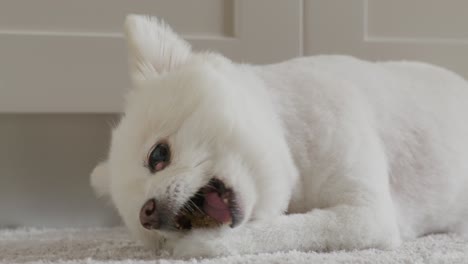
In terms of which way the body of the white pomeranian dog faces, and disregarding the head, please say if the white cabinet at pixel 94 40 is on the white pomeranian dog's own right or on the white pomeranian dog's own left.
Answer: on the white pomeranian dog's own right

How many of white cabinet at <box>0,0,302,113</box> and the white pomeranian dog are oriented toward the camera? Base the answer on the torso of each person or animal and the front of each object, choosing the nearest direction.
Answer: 1

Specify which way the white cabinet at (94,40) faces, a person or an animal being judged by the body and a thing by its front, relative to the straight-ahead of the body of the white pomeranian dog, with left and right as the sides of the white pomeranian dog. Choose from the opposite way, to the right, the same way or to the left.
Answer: to the left

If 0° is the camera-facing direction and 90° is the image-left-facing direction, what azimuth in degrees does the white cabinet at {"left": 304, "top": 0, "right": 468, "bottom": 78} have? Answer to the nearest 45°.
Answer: approximately 0°

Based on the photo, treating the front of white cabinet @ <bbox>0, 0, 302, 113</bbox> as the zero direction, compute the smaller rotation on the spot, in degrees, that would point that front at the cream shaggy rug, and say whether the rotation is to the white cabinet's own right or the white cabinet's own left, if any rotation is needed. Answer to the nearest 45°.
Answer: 0° — it already faces it

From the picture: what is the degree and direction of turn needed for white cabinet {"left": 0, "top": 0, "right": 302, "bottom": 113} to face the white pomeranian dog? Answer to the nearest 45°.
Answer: approximately 45° to its left

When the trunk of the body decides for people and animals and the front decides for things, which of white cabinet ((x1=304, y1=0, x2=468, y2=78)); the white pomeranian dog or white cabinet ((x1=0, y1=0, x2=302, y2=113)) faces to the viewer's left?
the white pomeranian dog

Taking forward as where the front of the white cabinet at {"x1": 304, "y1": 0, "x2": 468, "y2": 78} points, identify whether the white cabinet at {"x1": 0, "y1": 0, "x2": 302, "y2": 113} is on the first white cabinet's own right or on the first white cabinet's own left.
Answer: on the first white cabinet's own right

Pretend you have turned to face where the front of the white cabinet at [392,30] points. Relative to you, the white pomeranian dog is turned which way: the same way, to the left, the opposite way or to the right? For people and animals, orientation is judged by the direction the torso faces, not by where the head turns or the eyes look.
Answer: to the right

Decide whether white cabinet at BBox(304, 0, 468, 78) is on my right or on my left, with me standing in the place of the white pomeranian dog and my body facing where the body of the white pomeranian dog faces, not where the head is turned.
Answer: on my right

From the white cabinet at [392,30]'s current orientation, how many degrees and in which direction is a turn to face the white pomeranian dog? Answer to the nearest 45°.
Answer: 0° — it already faces it

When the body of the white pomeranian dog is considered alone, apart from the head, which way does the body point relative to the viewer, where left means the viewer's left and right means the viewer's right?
facing to the left of the viewer
